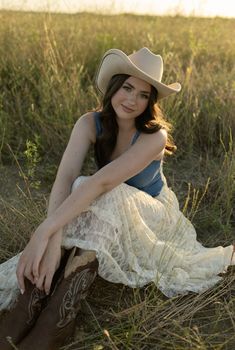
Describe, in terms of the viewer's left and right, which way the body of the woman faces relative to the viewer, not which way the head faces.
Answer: facing the viewer and to the left of the viewer

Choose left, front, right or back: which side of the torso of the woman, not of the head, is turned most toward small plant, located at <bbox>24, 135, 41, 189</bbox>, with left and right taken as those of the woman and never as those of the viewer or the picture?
right
